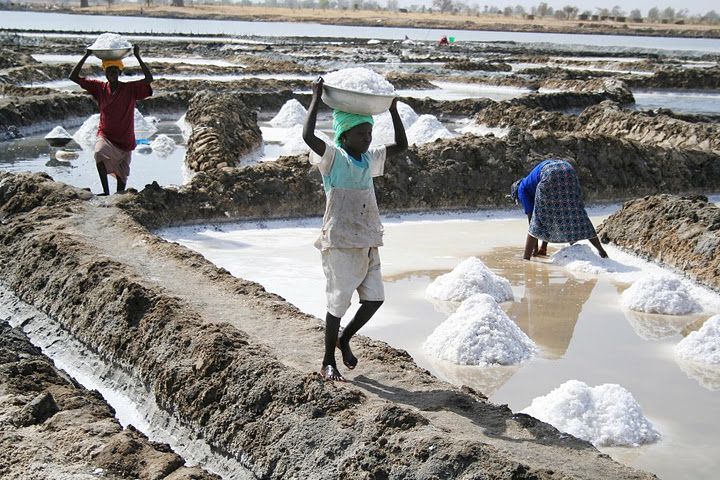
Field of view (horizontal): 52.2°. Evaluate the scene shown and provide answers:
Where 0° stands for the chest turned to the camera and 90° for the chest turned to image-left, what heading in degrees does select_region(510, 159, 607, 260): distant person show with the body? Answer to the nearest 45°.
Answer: approximately 135°

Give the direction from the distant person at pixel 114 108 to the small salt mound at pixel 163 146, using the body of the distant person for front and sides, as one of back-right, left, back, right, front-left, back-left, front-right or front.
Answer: back

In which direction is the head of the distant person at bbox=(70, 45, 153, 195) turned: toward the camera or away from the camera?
toward the camera

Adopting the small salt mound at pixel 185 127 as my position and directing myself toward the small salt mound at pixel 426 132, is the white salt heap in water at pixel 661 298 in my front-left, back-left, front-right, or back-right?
front-right

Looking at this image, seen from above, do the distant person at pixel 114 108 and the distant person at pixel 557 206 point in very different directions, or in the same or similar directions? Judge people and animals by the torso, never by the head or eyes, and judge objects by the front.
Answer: very different directions

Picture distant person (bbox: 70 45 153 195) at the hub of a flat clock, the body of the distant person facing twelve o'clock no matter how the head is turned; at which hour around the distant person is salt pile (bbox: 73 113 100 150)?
The salt pile is roughly at 6 o'clock from the distant person.

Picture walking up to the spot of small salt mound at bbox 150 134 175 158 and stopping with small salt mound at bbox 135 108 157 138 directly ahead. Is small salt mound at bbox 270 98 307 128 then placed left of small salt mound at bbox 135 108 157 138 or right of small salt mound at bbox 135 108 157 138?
right

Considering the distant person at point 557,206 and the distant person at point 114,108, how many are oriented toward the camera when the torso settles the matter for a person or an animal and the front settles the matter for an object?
1

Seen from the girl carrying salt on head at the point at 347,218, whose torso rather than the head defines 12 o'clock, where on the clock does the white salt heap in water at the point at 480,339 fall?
The white salt heap in water is roughly at 9 o'clock from the girl carrying salt on head.

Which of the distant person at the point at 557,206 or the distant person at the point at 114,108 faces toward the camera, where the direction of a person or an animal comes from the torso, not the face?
the distant person at the point at 114,108

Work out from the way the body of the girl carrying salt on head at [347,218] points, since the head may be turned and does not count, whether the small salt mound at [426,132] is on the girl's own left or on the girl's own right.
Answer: on the girl's own left

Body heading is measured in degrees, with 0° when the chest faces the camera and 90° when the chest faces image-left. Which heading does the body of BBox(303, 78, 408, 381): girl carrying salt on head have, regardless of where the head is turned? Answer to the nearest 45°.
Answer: approximately 315°

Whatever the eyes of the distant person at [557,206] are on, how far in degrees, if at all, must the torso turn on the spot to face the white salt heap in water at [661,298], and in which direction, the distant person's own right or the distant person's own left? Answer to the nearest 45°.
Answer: approximately 180°

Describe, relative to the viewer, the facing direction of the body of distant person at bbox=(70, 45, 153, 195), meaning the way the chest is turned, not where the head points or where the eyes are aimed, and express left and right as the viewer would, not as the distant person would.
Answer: facing the viewer
